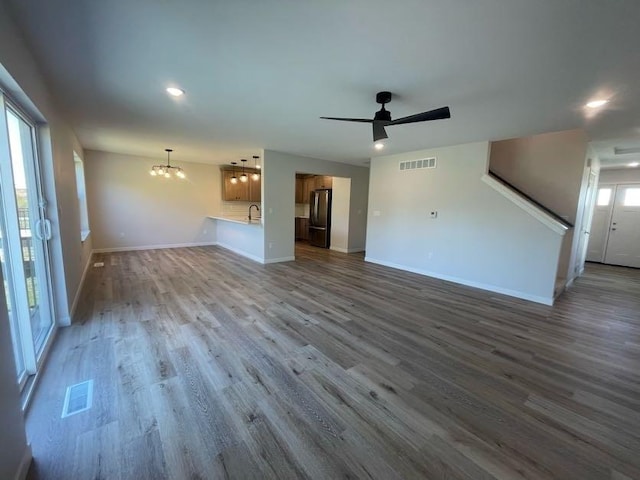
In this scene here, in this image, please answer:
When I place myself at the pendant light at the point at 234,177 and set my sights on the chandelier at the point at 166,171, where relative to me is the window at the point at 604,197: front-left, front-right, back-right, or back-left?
back-left

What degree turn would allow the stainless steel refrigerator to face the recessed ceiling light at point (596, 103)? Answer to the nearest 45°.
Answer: approximately 90° to its left

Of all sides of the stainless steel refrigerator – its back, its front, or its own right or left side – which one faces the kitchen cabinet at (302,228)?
right

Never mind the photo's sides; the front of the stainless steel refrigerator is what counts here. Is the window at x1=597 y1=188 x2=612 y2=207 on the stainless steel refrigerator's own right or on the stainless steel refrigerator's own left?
on the stainless steel refrigerator's own left

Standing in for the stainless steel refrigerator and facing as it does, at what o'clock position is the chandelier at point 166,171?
The chandelier is roughly at 1 o'clock from the stainless steel refrigerator.

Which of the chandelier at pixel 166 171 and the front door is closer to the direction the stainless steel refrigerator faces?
the chandelier

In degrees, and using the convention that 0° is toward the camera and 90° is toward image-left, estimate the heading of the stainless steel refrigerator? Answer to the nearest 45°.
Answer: approximately 45°

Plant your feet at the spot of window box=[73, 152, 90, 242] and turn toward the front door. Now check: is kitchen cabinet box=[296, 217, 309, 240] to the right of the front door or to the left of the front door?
left

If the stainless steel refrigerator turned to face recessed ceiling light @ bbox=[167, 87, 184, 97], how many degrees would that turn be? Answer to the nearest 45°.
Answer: approximately 45° to its left
